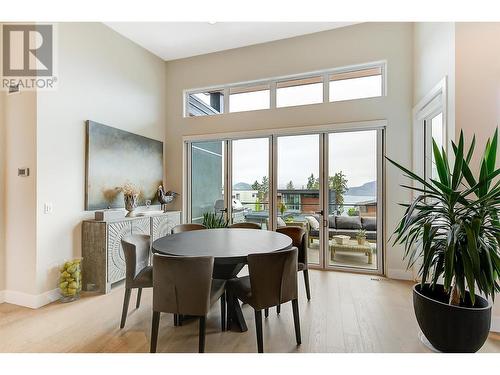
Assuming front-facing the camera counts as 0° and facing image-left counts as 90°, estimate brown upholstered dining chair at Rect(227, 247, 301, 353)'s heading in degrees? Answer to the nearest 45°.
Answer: approximately 135°

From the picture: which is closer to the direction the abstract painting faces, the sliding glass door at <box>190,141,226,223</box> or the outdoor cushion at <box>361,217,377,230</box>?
the outdoor cushion

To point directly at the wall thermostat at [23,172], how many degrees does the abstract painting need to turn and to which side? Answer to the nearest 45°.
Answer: approximately 90° to its right

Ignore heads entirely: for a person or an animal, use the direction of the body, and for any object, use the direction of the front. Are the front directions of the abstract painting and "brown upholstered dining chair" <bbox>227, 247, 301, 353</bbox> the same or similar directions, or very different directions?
very different directions

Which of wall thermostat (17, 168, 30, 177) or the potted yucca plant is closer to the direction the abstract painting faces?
the potted yucca plant

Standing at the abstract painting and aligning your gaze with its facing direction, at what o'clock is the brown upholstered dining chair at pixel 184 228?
The brown upholstered dining chair is roughly at 12 o'clock from the abstract painting.

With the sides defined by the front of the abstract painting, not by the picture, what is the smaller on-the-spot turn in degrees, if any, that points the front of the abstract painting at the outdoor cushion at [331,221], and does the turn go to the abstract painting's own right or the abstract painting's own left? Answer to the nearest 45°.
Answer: approximately 45° to the abstract painting's own left

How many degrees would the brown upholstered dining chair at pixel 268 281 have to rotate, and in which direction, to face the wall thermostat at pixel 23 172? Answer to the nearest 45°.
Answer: approximately 45° to its left

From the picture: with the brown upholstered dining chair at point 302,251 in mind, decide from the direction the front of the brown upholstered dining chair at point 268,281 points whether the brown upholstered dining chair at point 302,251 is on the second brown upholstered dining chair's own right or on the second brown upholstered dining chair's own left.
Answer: on the second brown upholstered dining chair's own right

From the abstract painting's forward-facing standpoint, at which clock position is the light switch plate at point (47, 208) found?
The light switch plate is roughly at 3 o'clock from the abstract painting.

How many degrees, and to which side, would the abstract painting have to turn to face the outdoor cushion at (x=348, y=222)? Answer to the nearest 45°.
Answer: approximately 45° to its left

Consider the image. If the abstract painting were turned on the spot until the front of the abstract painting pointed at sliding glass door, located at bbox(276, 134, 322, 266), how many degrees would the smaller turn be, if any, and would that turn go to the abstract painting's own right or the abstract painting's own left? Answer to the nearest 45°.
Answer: approximately 45° to the abstract painting's own left

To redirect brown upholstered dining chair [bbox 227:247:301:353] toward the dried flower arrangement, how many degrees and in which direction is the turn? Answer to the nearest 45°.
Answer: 0° — it already faces it

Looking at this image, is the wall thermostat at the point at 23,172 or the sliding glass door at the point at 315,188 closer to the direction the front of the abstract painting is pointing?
the sliding glass door

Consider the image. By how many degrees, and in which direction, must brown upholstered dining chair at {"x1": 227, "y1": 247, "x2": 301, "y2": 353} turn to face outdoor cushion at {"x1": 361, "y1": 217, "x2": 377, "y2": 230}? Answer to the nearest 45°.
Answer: approximately 90° to its right
